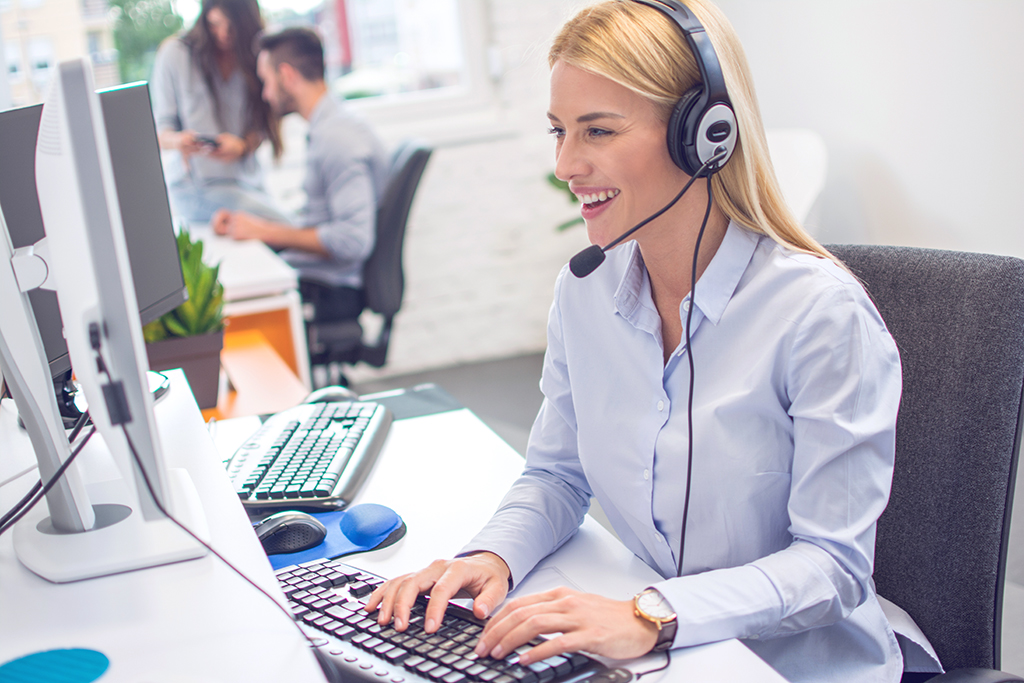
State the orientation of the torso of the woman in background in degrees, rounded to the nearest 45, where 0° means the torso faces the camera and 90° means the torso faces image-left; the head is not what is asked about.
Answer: approximately 0°

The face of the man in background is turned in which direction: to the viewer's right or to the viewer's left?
to the viewer's left

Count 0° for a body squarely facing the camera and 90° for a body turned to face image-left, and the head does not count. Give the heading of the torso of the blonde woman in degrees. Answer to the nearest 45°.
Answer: approximately 45°

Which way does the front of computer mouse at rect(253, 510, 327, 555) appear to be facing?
to the viewer's left

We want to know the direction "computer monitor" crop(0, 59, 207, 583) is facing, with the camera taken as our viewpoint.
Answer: facing to the right of the viewer

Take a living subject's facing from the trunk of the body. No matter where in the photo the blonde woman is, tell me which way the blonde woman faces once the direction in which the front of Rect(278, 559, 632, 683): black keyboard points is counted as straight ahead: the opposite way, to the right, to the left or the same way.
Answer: the opposite way

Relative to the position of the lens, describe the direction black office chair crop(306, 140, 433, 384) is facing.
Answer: facing to the left of the viewer
